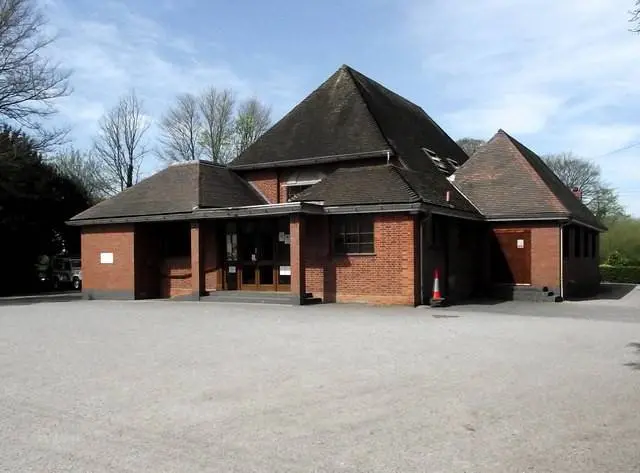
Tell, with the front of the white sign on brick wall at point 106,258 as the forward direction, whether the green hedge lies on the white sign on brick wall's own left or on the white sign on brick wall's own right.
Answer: on the white sign on brick wall's own left

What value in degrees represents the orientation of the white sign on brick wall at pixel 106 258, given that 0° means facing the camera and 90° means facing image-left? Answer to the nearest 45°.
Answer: approximately 0°

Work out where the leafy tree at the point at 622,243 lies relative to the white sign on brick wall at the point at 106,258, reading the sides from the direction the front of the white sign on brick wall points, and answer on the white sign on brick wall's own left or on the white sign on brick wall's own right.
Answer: on the white sign on brick wall's own left
